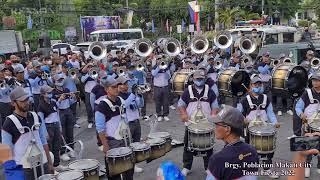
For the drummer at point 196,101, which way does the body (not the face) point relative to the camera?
toward the camera

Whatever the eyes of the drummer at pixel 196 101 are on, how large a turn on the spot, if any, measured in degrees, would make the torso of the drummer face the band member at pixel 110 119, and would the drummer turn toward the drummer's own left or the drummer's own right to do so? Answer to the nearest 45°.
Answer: approximately 45° to the drummer's own right

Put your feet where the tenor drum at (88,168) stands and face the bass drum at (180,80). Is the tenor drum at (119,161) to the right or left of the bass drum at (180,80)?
right

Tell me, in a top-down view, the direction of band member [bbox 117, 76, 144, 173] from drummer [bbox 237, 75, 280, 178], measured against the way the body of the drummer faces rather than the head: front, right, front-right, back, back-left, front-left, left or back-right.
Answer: right

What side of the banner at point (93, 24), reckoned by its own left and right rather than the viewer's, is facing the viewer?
front

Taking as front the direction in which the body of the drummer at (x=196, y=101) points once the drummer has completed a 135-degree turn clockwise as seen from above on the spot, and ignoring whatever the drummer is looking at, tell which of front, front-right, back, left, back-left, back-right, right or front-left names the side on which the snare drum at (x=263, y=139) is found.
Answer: back

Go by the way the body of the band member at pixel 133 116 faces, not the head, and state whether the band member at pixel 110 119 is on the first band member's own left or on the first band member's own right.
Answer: on the first band member's own right

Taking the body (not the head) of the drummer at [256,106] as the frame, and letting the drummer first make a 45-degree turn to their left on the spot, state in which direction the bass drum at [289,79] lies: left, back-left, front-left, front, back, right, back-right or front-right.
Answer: back-left

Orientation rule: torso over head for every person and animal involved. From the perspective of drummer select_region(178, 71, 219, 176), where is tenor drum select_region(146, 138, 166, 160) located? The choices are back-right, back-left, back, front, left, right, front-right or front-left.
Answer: front-right

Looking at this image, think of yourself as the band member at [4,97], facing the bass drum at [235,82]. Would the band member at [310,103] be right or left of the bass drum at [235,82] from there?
right

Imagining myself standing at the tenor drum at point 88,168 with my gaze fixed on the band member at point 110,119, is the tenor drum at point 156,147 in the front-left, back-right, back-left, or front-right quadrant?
front-right

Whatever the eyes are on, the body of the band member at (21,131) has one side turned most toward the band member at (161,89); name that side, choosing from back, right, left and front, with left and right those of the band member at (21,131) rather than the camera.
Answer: left

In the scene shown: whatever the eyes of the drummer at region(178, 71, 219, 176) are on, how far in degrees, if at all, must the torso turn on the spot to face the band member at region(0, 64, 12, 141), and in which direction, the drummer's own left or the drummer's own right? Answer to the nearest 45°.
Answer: approximately 135° to the drummer's own right

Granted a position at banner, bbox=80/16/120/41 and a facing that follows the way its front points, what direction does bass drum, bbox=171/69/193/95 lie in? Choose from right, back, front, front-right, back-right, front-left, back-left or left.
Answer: front

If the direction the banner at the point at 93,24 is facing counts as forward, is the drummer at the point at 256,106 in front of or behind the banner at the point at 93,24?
in front
